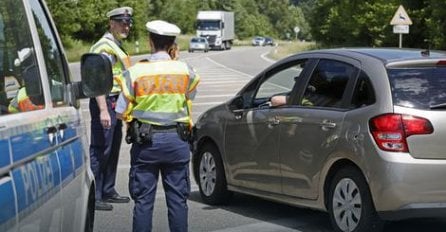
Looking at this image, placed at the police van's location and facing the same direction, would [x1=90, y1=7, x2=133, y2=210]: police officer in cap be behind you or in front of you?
in front

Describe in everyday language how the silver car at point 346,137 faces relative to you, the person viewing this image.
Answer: facing away from the viewer and to the left of the viewer

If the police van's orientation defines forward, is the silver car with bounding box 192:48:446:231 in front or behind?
in front

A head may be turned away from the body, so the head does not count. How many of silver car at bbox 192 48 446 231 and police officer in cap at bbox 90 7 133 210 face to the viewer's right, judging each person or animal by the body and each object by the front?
1

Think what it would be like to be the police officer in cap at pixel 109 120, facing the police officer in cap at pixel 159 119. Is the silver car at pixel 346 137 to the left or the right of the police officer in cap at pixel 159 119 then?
left

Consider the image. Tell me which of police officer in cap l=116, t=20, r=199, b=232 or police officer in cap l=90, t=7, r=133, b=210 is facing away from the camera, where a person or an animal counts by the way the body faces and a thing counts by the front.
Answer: police officer in cap l=116, t=20, r=199, b=232

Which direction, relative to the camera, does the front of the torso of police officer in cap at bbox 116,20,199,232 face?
away from the camera

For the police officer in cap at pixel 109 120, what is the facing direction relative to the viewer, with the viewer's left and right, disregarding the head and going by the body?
facing to the right of the viewer

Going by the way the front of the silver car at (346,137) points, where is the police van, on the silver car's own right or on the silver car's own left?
on the silver car's own left
